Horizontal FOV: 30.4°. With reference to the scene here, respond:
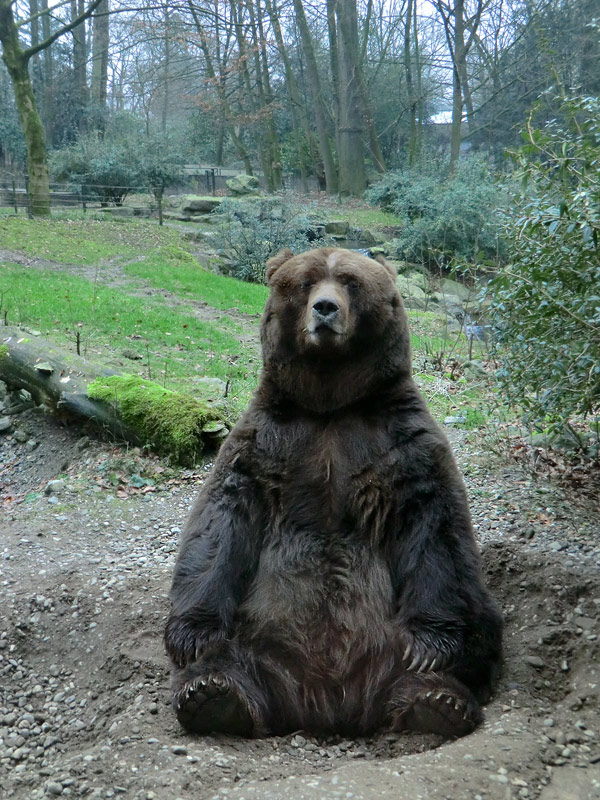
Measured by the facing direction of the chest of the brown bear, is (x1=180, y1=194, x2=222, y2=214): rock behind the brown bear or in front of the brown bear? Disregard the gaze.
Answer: behind

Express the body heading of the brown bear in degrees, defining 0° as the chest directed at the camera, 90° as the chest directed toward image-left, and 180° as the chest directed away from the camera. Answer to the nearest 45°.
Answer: approximately 0°

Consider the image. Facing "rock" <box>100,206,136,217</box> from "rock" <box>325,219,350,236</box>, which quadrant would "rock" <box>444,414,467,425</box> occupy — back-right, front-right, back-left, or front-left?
back-left

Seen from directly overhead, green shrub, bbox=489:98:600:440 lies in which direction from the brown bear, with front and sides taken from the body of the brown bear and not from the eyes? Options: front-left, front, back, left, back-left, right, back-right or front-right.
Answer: back-left

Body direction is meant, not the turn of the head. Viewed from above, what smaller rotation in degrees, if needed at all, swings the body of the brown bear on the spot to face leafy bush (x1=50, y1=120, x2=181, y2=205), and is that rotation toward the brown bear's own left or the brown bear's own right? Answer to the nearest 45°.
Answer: approximately 180°

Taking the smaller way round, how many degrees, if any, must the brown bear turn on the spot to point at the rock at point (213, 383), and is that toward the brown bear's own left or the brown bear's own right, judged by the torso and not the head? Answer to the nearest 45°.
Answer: approximately 180°
